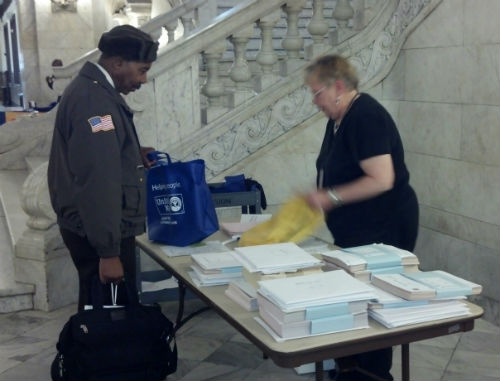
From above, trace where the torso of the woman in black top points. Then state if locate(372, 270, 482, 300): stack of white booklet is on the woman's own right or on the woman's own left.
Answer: on the woman's own left

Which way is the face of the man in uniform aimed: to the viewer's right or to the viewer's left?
to the viewer's right

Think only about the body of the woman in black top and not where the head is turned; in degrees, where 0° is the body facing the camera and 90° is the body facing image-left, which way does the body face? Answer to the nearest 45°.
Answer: approximately 90°

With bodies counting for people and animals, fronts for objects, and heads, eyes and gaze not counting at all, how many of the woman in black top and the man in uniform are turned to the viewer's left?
1

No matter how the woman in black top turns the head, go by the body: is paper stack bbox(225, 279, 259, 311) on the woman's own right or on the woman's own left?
on the woman's own left

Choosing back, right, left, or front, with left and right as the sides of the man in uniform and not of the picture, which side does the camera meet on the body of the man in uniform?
right

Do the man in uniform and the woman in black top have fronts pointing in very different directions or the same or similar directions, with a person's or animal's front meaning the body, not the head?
very different directions

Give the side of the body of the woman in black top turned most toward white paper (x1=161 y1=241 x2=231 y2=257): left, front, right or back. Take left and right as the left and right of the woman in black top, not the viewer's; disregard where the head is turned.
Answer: front

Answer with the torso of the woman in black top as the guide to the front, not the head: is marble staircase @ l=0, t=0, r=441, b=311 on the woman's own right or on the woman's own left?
on the woman's own right

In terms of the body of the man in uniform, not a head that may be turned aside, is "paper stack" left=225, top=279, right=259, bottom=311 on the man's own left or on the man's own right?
on the man's own right
